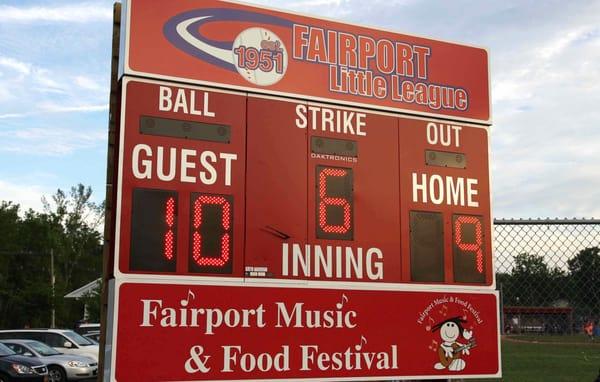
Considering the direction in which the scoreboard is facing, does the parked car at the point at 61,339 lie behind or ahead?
behind

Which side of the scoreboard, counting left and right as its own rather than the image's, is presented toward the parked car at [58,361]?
back

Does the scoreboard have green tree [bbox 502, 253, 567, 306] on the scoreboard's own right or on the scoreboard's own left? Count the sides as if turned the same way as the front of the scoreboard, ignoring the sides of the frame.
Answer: on the scoreboard's own left

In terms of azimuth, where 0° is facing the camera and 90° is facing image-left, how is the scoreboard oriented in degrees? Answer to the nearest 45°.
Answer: approximately 315°
